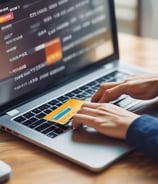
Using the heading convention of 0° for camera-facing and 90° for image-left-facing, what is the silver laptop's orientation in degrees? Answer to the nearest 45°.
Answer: approximately 315°
